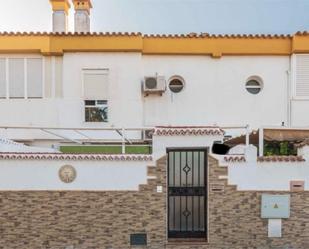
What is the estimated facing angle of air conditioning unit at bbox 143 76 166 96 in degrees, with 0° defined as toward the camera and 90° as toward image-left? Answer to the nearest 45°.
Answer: approximately 0°
